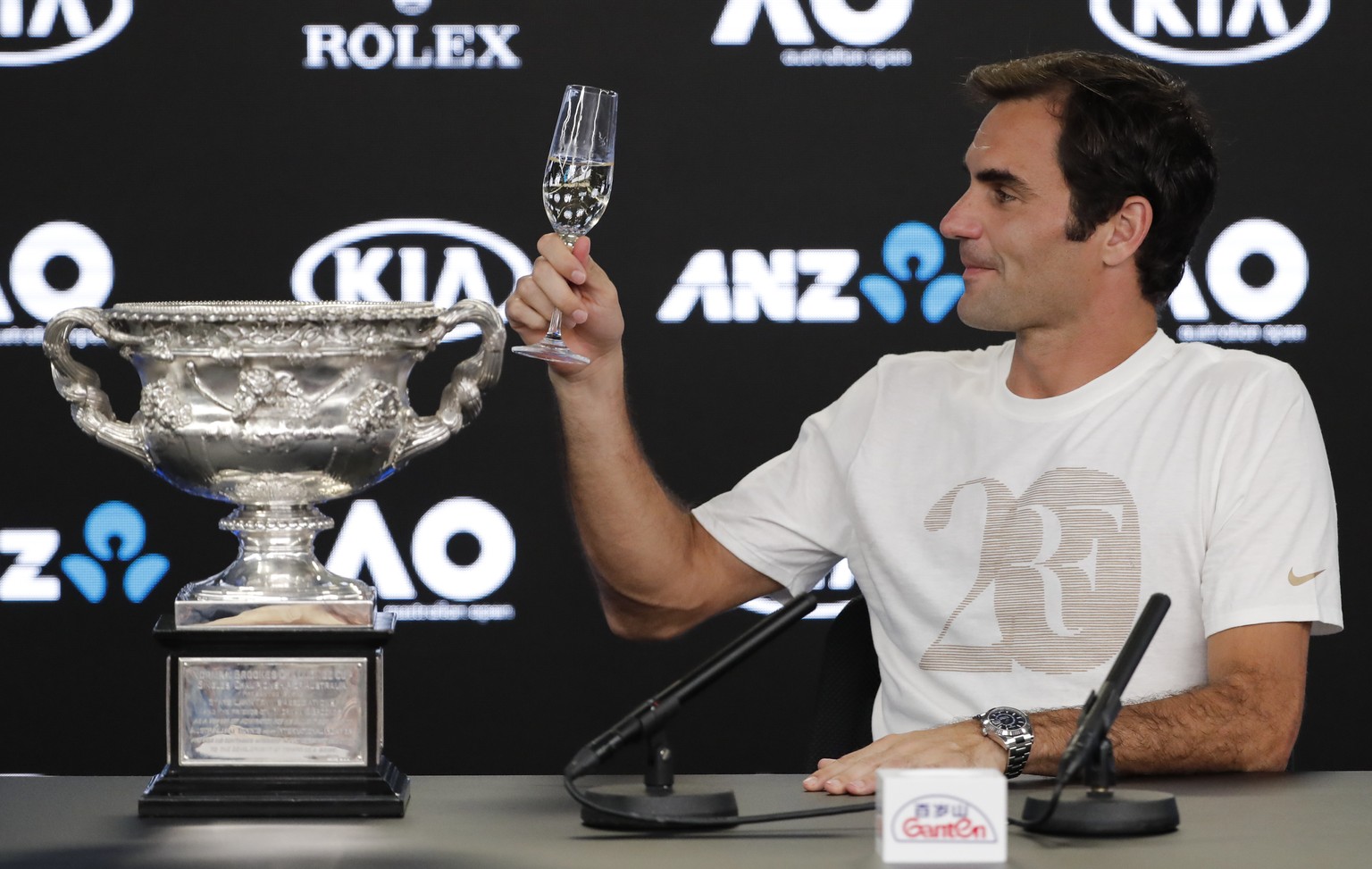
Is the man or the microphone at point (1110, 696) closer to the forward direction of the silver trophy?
the microphone

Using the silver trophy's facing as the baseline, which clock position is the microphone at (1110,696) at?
The microphone is roughly at 10 o'clock from the silver trophy.

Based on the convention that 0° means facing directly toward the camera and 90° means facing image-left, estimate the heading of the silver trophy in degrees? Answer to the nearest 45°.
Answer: approximately 0°

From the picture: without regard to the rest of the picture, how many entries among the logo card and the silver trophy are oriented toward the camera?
2

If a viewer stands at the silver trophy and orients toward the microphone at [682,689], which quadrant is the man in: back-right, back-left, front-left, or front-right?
front-left

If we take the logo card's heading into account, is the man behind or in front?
behind

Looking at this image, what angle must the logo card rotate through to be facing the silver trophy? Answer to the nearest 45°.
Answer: approximately 90° to its right

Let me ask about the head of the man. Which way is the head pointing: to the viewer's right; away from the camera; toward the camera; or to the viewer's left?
to the viewer's left

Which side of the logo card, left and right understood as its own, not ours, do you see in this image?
front

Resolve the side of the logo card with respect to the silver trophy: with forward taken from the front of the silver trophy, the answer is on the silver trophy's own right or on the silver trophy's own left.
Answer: on the silver trophy's own left

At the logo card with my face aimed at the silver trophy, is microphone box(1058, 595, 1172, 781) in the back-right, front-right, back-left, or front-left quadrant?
back-right

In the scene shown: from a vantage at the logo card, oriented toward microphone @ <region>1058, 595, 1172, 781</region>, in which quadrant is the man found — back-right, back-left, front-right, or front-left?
front-left

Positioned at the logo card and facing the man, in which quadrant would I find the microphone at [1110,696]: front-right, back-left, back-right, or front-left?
front-right

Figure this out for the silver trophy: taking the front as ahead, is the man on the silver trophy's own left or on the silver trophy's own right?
on the silver trophy's own left
